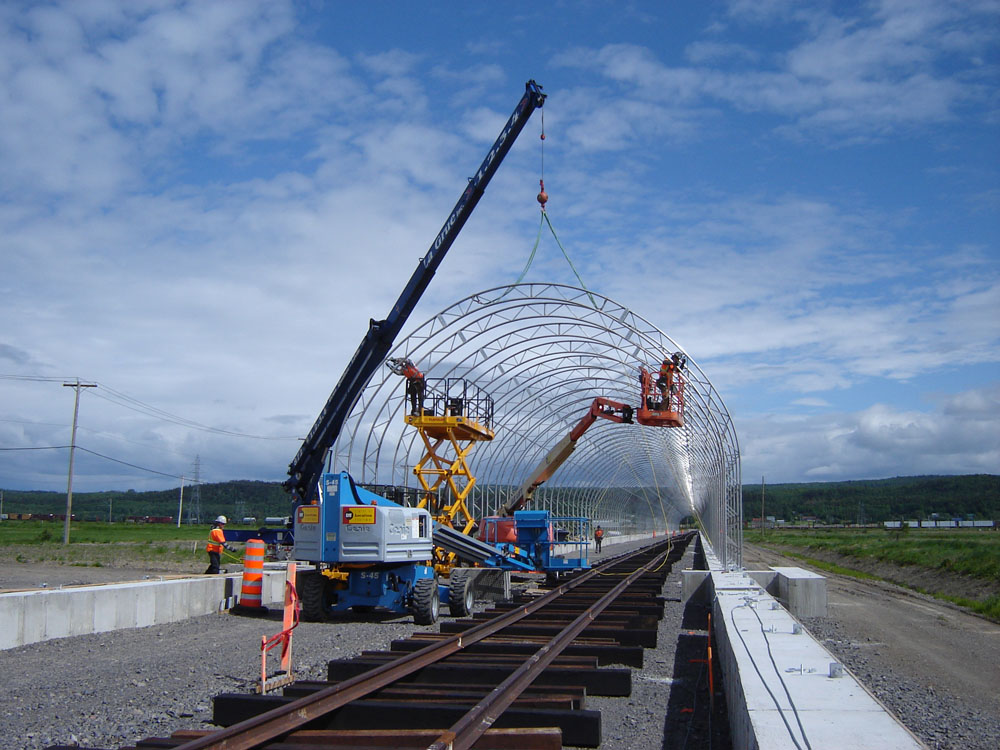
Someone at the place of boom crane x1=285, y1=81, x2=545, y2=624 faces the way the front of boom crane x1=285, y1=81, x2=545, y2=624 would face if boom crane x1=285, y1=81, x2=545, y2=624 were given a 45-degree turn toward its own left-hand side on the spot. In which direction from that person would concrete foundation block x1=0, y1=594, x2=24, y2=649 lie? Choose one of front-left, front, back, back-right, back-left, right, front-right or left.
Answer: back-left

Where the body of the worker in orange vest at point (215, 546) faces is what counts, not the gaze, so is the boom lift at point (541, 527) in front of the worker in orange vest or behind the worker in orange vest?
in front

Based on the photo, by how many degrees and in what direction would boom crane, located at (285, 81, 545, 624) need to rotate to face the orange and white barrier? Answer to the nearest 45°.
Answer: approximately 90° to its left

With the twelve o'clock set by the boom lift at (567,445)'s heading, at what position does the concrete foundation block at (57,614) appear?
The concrete foundation block is roughly at 4 o'clock from the boom lift.

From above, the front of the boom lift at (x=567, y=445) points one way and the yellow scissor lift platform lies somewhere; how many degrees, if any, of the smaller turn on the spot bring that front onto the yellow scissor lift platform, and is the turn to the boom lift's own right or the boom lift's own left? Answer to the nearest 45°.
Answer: approximately 135° to the boom lift's own right

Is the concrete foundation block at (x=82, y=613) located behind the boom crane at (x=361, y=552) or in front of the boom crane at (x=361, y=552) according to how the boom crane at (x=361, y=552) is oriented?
behind

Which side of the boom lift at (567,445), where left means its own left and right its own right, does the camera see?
right

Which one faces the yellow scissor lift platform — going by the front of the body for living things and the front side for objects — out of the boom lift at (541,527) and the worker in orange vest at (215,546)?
the worker in orange vest

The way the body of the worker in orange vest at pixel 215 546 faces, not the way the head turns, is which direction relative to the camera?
to the viewer's right

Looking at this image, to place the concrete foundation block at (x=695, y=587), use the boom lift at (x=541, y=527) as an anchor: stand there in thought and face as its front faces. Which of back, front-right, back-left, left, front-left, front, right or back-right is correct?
front-right
